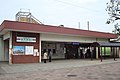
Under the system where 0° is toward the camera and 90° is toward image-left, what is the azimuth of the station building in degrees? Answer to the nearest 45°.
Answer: approximately 315°
